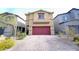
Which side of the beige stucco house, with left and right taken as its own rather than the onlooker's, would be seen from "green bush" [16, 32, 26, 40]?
front

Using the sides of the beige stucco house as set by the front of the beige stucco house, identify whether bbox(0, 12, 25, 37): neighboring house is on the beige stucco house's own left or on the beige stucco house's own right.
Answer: on the beige stucco house's own right

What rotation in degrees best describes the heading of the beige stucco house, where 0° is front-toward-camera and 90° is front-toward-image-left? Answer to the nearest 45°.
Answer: approximately 0°

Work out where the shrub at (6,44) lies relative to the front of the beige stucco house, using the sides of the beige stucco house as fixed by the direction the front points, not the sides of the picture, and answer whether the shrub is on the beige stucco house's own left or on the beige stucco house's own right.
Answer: on the beige stucco house's own right

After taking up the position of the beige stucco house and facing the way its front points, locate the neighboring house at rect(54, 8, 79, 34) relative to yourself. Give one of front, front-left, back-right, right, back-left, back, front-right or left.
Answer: left
